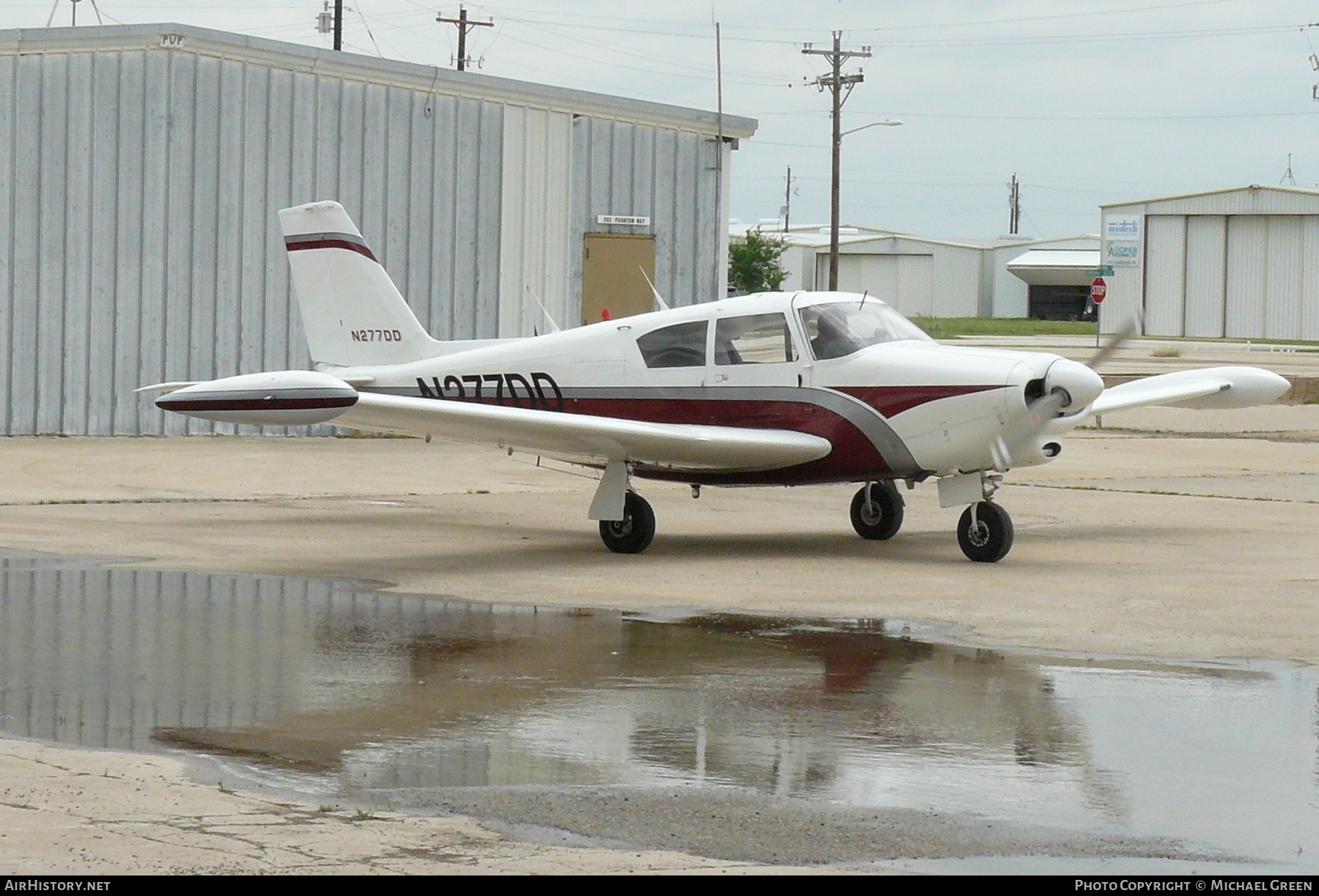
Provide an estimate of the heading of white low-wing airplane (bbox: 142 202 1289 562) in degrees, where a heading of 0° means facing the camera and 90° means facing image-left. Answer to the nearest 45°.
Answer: approximately 315°

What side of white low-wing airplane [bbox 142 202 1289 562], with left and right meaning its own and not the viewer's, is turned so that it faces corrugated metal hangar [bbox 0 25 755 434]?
back
